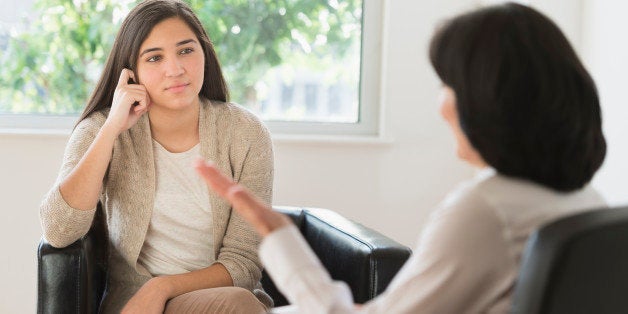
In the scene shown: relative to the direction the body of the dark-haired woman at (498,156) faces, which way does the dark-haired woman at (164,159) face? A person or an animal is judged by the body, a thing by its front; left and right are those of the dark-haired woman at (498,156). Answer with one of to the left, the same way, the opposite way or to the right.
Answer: the opposite way

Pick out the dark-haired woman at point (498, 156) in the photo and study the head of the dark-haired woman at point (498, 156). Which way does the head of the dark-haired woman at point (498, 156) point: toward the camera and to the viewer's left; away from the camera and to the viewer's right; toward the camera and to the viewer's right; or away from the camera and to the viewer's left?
away from the camera and to the viewer's left

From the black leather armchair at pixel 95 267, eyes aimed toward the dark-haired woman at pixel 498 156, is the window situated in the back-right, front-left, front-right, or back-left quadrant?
back-left

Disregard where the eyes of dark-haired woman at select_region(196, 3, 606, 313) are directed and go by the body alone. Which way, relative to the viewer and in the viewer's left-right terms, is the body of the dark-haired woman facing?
facing away from the viewer and to the left of the viewer

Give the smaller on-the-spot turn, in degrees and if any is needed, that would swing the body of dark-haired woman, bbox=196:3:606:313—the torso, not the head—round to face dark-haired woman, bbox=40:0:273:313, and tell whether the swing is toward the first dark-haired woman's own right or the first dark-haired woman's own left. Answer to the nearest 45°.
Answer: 0° — they already face them

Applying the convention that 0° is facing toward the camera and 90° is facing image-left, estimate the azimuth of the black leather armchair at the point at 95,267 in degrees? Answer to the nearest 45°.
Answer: approximately 315°

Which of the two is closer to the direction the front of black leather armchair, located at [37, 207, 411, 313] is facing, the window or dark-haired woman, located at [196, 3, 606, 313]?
the dark-haired woman

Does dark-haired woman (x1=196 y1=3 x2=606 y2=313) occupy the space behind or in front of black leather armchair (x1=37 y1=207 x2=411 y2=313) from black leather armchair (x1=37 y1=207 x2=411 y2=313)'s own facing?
in front

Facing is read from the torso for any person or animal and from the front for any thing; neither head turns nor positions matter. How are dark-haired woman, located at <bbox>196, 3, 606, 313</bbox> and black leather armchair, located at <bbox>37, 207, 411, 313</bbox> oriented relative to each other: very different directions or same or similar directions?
very different directions
